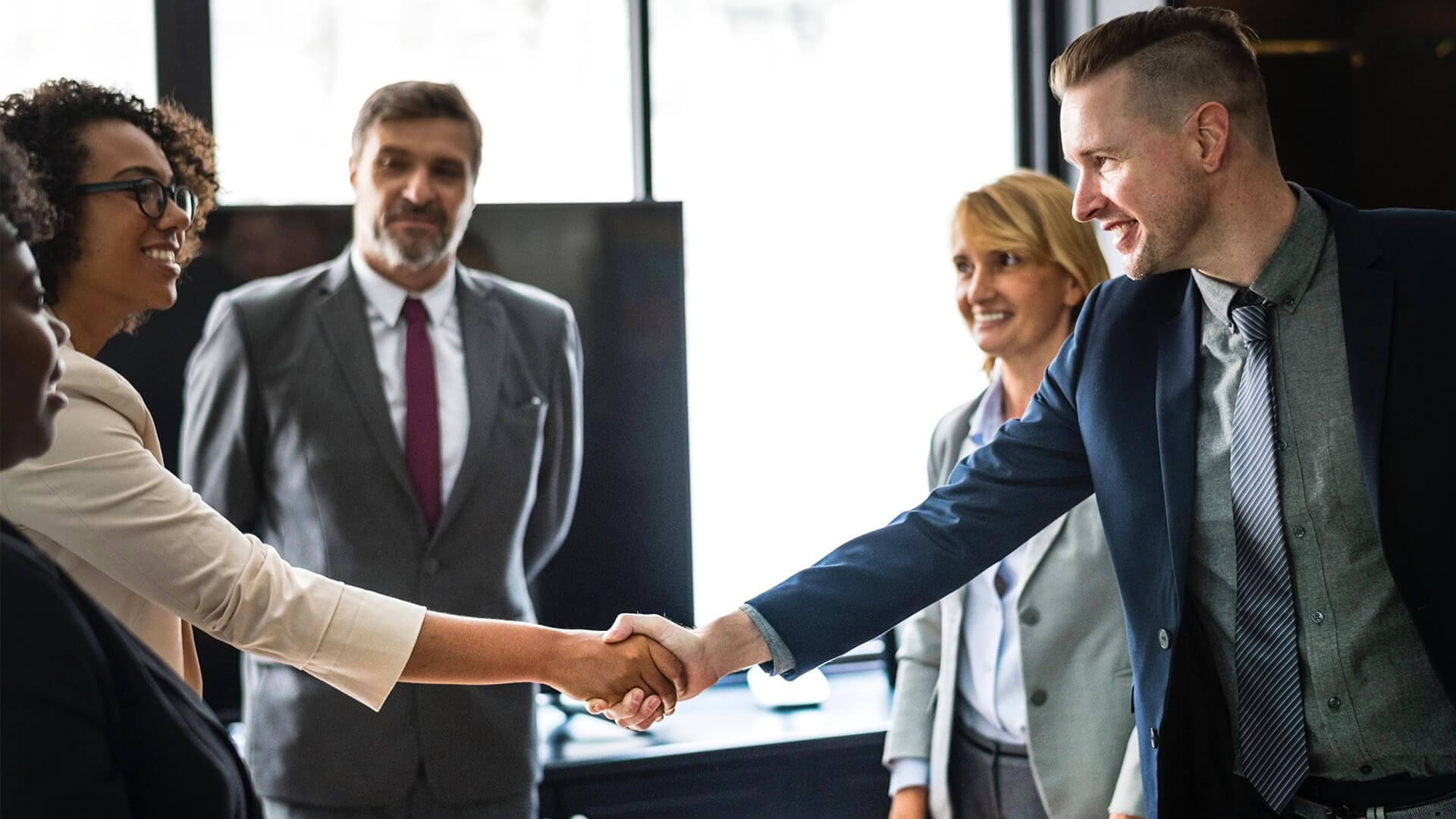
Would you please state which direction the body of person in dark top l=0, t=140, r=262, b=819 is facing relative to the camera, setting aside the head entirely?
to the viewer's right

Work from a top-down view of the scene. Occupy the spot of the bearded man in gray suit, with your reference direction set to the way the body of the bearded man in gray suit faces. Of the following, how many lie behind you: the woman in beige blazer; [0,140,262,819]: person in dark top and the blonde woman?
0

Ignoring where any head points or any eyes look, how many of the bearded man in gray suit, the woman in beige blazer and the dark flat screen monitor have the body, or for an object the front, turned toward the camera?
2

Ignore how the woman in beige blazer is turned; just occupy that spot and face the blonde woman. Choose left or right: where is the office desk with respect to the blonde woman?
left

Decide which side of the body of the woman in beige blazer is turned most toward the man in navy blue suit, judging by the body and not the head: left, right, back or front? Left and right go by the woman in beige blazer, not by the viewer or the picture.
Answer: front

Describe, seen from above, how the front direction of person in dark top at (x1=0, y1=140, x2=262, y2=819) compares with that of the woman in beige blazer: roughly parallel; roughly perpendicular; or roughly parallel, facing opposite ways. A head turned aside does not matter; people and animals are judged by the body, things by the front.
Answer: roughly parallel

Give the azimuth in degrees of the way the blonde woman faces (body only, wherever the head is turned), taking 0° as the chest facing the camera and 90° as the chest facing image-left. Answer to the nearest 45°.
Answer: approximately 45°

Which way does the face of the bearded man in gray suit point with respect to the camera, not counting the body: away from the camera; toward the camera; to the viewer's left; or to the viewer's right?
toward the camera

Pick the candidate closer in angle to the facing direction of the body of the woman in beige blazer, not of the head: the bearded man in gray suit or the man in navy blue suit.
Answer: the man in navy blue suit

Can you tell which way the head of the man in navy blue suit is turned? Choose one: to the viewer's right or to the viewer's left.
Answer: to the viewer's left

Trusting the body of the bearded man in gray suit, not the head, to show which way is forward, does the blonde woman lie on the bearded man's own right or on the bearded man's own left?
on the bearded man's own left

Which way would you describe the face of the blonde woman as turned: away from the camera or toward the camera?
toward the camera

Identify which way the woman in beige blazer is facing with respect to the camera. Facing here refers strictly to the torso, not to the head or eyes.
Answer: to the viewer's right

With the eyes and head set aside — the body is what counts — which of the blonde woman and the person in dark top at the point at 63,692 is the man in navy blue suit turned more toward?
the person in dark top

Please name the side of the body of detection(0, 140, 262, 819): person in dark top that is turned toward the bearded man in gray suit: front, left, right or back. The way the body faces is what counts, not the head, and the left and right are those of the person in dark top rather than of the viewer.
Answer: left

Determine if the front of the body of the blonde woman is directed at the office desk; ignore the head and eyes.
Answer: no

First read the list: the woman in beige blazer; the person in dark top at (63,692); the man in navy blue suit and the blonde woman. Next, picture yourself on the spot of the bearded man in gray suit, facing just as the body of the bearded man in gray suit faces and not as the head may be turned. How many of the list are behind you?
0

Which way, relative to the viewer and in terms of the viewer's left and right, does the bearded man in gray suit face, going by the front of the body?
facing the viewer

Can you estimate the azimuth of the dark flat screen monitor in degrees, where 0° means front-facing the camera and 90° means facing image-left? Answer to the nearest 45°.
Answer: approximately 0°

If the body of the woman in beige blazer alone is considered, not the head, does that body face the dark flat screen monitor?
no
